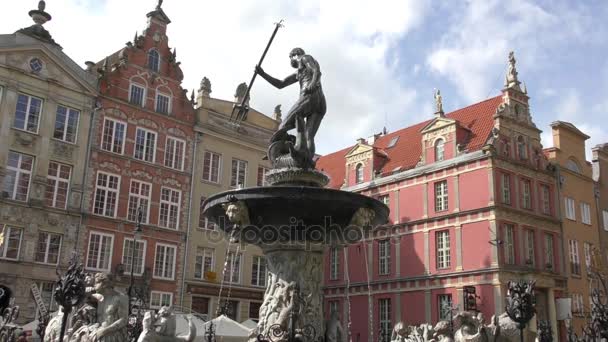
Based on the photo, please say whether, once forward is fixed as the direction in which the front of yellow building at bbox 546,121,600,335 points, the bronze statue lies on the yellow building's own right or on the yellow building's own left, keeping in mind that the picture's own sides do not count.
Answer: on the yellow building's own right

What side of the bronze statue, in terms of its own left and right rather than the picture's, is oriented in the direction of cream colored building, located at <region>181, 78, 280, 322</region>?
right

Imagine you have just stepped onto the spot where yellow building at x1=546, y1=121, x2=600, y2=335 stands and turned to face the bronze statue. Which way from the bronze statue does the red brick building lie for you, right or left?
right

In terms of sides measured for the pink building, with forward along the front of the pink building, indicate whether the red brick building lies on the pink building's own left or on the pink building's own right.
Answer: on the pink building's own right

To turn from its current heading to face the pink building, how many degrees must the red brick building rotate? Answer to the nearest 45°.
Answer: approximately 45° to its left

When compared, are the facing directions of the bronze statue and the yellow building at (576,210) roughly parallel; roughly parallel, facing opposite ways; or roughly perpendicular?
roughly perpendicular

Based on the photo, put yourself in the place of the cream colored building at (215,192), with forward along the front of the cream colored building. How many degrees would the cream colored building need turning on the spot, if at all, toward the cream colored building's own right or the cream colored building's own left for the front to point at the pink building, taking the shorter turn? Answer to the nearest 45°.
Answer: approximately 45° to the cream colored building's own left

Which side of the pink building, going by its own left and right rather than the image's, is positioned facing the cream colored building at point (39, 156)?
right

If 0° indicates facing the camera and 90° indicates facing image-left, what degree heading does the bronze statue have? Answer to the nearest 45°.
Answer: approximately 90°

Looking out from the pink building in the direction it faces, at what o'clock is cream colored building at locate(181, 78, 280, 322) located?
The cream colored building is roughly at 4 o'clock from the pink building.

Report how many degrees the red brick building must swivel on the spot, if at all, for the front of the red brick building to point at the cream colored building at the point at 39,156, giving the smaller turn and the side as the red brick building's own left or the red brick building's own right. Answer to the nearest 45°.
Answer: approximately 90° to the red brick building's own right

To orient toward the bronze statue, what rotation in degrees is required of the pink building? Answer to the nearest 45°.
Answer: approximately 45° to its right

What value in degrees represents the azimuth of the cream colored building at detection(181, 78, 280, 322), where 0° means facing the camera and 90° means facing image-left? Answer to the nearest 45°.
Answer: approximately 315°

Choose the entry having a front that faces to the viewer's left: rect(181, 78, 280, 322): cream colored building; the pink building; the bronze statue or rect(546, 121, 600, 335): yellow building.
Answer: the bronze statue

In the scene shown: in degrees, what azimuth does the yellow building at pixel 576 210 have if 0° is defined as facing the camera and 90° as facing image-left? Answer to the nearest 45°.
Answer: approximately 315°
